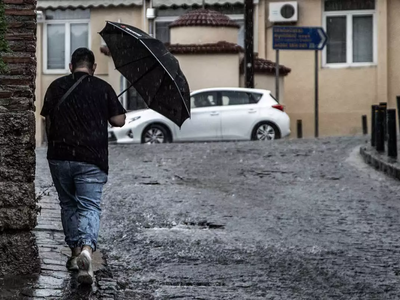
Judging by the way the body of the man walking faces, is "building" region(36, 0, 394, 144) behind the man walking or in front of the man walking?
in front

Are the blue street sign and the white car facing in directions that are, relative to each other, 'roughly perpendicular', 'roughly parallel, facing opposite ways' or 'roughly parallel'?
roughly perpendicular

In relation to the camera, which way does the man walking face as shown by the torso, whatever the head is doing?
away from the camera

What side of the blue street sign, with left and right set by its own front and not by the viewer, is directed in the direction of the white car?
right

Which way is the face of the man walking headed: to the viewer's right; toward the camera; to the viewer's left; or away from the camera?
away from the camera

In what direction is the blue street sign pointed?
toward the camera

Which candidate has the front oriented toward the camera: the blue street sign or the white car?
the blue street sign

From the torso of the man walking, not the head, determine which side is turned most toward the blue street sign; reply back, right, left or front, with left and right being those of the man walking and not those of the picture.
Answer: front

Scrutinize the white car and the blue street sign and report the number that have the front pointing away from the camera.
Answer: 0

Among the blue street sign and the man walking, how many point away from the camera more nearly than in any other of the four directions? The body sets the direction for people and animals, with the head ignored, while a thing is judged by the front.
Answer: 1

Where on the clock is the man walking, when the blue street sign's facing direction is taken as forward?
The man walking is roughly at 12 o'clock from the blue street sign.
